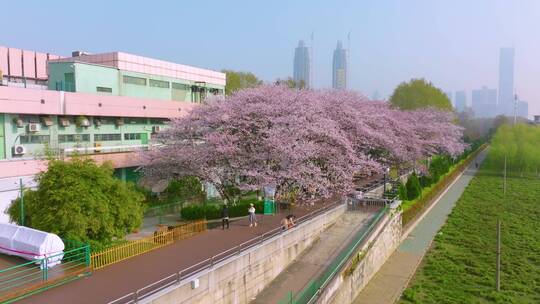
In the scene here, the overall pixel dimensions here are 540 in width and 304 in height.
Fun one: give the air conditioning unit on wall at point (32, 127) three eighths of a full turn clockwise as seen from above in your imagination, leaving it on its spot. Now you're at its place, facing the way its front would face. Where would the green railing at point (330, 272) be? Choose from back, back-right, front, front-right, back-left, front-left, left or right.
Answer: back-left

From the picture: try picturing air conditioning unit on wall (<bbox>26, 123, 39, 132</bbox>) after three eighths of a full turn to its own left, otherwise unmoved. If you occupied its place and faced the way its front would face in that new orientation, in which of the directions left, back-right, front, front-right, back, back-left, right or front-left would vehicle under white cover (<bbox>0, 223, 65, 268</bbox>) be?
back

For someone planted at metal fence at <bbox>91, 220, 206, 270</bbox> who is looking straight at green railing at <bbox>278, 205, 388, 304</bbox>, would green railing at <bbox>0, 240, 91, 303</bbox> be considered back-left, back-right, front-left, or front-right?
back-right

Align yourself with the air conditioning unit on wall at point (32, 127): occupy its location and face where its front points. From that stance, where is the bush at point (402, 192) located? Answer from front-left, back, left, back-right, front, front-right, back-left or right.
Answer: front-left

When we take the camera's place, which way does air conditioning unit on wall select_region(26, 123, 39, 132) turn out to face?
facing the viewer and to the right of the viewer

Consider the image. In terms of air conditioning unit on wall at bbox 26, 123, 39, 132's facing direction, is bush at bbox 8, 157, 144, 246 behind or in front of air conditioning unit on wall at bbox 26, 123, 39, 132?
in front

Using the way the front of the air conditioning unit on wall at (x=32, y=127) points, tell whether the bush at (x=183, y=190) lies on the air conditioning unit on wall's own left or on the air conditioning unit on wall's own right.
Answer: on the air conditioning unit on wall's own left

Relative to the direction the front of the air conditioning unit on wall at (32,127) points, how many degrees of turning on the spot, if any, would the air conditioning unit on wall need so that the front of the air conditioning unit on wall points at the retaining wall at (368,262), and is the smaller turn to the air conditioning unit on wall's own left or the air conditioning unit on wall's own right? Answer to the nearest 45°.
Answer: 0° — it already faces it

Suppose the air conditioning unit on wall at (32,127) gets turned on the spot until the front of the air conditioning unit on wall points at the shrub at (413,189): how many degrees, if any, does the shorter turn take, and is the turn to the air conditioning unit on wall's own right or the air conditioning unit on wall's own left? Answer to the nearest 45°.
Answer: approximately 45° to the air conditioning unit on wall's own left

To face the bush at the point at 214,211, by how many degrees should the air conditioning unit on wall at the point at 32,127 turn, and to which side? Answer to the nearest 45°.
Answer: approximately 45° to its left

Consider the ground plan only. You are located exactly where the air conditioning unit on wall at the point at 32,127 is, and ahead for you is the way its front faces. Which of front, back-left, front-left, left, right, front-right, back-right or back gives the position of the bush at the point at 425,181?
front-left

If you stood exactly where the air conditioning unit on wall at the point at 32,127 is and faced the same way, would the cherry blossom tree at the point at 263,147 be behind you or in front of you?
in front
